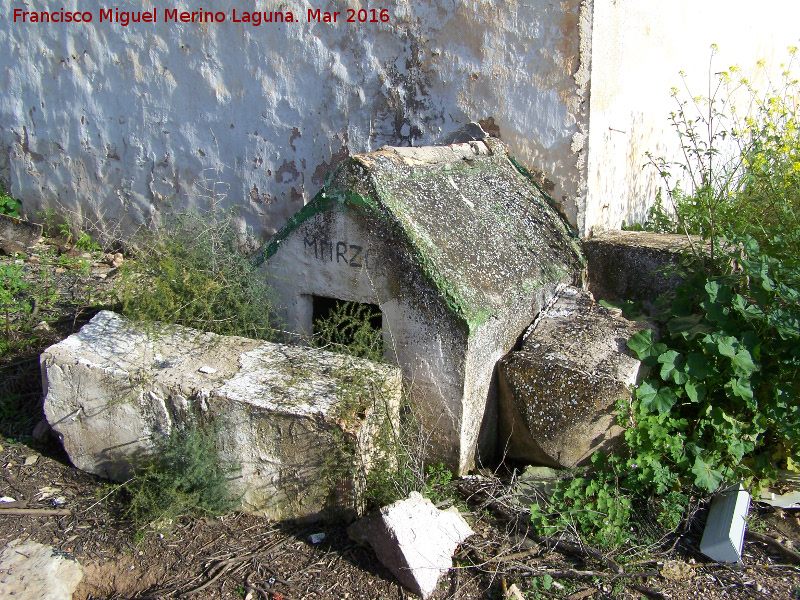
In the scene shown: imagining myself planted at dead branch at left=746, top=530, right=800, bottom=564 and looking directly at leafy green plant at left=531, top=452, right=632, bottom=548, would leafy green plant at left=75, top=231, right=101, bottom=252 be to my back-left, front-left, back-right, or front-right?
front-right

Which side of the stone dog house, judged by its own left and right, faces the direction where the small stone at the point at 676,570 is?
left

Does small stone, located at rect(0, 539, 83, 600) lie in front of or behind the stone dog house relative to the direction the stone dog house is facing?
in front

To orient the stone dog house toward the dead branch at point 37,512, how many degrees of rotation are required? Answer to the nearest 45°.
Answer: approximately 45° to its right

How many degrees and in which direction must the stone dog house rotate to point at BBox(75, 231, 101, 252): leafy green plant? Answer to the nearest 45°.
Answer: approximately 90° to its right

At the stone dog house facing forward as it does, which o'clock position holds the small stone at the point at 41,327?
The small stone is roughly at 2 o'clock from the stone dog house.

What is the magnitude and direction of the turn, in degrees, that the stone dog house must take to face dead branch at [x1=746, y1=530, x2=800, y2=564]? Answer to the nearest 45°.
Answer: approximately 135° to its left

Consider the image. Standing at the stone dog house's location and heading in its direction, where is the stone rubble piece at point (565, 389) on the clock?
The stone rubble piece is roughly at 8 o'clock from the stone dog house.

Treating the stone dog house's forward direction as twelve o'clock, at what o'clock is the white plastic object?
The white plastic object is roughly at 8 o'clock from the stone dog house.

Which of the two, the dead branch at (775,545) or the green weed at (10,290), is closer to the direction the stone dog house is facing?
the green weed

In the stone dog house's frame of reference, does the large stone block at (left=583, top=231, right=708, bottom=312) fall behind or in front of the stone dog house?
behind

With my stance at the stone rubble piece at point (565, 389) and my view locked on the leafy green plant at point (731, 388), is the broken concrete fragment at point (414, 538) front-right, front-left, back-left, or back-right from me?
back-right

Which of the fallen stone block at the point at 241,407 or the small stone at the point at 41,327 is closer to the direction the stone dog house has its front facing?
the fallen stone block

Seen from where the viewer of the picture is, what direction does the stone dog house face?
facing the viewer and to the left of the viewer

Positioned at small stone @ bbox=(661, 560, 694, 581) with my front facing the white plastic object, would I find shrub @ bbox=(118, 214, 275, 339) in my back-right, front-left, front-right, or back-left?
back-left

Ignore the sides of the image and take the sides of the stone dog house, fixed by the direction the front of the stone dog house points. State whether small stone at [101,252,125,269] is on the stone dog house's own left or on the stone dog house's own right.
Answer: on the stone dog house's own right
